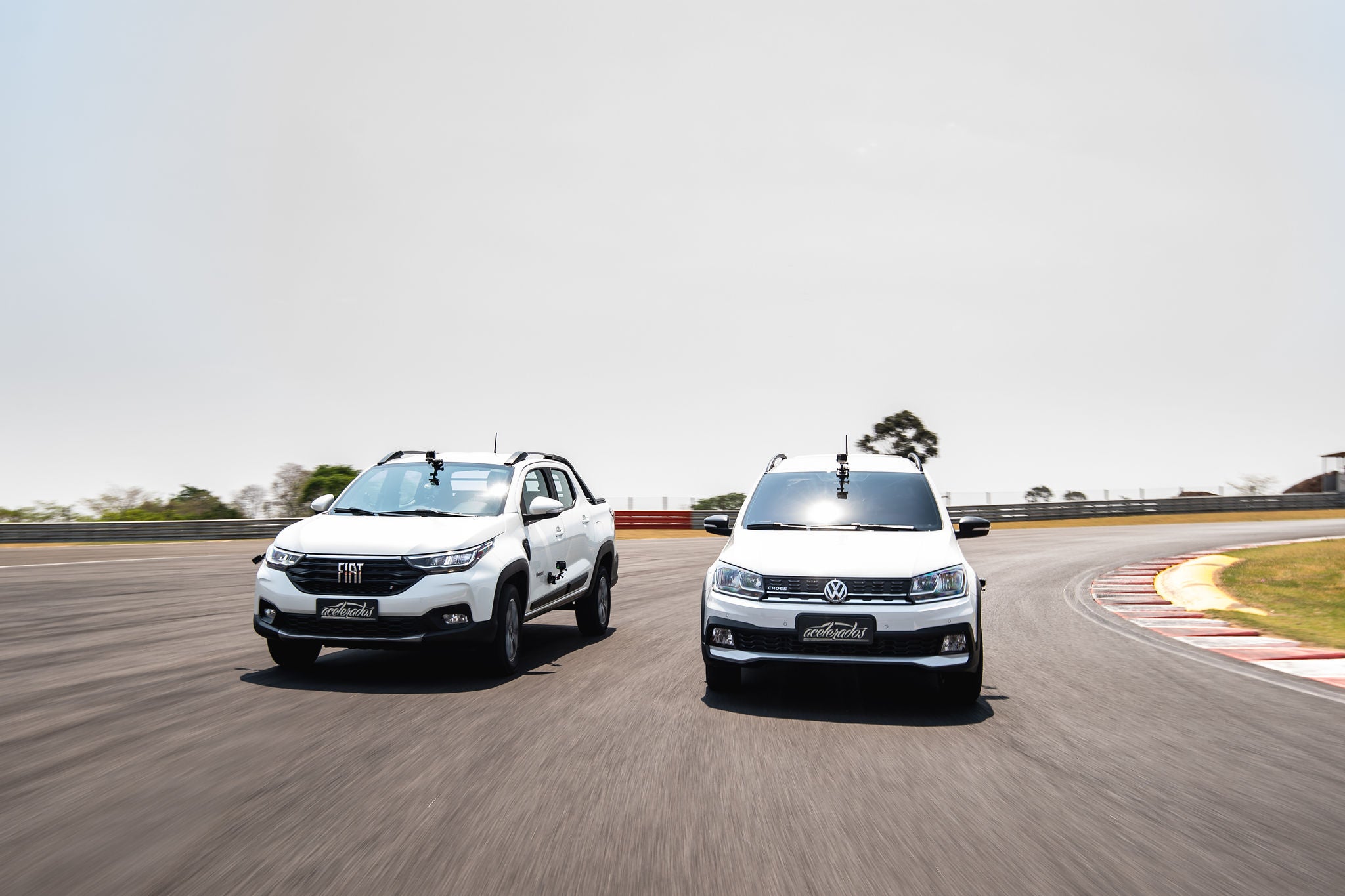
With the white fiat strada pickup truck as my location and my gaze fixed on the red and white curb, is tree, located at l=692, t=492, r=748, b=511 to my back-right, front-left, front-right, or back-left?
front-left

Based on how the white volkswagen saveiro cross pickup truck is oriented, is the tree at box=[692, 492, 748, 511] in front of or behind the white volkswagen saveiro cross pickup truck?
behind

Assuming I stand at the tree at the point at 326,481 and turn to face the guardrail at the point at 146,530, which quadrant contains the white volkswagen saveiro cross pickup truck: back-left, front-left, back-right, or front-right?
front-left

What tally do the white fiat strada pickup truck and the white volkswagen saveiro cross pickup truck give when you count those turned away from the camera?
0

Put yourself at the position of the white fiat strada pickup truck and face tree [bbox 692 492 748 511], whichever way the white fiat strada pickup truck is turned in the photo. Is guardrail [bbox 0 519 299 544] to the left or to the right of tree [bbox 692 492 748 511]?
left

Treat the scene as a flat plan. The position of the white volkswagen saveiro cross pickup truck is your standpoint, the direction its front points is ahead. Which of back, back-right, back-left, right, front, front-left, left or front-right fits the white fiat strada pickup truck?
right

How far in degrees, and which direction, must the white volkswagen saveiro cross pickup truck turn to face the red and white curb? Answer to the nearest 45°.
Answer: approximately 135° to its left

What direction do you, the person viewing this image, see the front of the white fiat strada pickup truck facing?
facing the viewer and to the left of the viewer

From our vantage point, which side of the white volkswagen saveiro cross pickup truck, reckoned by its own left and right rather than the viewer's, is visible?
front

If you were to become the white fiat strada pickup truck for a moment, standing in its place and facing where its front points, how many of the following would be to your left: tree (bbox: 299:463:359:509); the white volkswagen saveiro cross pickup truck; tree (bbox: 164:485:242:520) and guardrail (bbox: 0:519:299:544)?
1

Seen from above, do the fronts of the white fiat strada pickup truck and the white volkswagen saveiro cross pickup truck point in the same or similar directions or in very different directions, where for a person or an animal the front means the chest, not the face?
same or similar directions

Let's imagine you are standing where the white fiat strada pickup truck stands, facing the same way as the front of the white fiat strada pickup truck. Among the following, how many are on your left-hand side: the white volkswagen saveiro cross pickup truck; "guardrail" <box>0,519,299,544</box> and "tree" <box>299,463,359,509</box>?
1

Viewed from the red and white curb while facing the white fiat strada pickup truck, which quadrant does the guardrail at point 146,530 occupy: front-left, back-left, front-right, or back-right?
front-right

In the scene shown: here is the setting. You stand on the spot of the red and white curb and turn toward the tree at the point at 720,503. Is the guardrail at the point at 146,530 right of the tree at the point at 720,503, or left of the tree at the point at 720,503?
left
